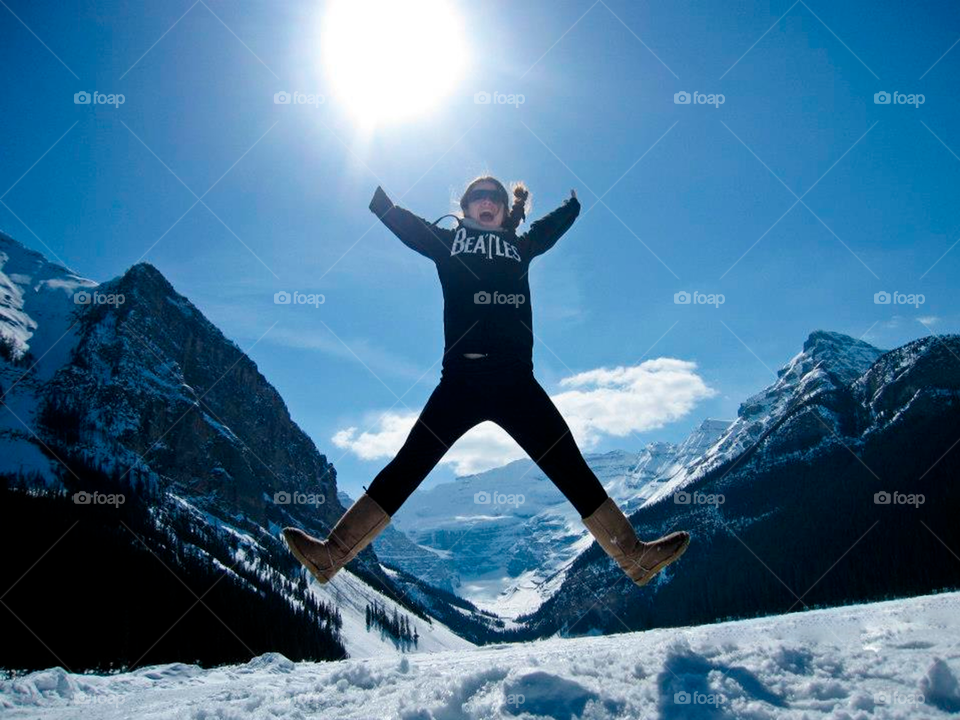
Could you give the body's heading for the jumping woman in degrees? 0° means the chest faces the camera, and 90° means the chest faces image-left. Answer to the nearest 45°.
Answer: approximately 0°
